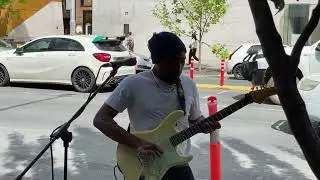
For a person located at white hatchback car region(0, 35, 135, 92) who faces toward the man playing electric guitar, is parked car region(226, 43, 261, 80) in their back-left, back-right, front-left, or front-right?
back-left

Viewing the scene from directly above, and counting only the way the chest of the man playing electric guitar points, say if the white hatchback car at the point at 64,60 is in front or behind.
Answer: behind

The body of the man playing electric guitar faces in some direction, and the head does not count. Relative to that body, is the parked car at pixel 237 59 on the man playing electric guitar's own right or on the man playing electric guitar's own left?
on the man playing electric guitar's own left

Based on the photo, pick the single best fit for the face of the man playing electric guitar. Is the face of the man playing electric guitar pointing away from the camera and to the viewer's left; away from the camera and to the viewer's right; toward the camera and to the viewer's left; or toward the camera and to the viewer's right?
toward the camera and to the viewer's right

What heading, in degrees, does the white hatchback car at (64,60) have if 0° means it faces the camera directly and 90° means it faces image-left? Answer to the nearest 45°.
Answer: approximately 135°

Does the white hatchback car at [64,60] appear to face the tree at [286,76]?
no

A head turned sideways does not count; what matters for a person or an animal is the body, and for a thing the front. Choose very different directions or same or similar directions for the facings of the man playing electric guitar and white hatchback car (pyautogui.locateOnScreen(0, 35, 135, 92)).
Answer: very different directions

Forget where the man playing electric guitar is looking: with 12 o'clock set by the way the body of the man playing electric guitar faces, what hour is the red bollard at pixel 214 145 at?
The red bollard is roughly at 8 o'clock from the man playing electric guitar.

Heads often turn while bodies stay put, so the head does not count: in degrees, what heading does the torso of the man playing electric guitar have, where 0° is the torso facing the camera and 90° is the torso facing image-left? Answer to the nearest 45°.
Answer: approximately 315°
